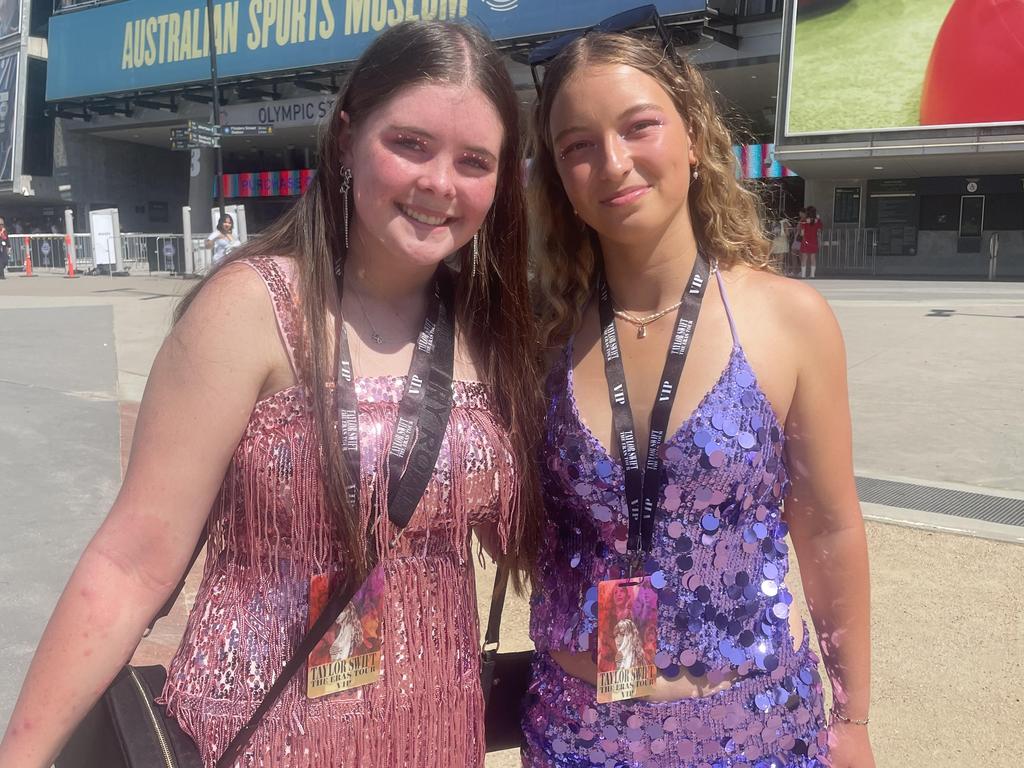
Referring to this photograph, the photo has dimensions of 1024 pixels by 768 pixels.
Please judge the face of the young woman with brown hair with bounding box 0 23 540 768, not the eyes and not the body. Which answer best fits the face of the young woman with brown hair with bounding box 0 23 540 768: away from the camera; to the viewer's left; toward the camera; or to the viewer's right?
toward the camera

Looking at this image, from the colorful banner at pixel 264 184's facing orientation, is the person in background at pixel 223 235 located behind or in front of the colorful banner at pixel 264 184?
in front

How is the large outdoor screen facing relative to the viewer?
toward the camera

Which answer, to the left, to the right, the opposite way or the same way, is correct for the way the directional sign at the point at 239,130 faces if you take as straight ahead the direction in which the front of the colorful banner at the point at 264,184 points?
the same way

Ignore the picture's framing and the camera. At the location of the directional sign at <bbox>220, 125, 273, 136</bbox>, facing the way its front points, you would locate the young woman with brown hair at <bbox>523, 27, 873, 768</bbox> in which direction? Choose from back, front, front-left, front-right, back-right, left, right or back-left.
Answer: front

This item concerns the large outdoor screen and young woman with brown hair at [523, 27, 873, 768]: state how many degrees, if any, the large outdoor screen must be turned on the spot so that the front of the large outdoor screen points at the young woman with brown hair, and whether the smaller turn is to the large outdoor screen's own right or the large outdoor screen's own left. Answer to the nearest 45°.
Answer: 0° — it already faces them

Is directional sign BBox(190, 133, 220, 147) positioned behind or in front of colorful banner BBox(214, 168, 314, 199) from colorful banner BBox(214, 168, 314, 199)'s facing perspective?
in front

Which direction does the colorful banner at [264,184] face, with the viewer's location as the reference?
facing the viewer

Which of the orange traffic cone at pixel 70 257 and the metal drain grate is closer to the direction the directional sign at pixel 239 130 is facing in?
the metal drain grate

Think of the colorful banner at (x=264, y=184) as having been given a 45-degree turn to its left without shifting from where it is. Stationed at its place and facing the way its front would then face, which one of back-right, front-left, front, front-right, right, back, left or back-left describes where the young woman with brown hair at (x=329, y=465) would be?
front-right

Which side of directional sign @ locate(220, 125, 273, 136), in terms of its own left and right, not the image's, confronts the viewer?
front

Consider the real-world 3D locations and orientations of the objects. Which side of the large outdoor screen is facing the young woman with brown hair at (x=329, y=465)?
front

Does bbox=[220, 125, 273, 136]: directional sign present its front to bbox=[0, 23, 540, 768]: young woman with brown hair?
yes

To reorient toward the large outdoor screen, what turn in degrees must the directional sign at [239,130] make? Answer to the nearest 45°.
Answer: approximately 90° to its left
